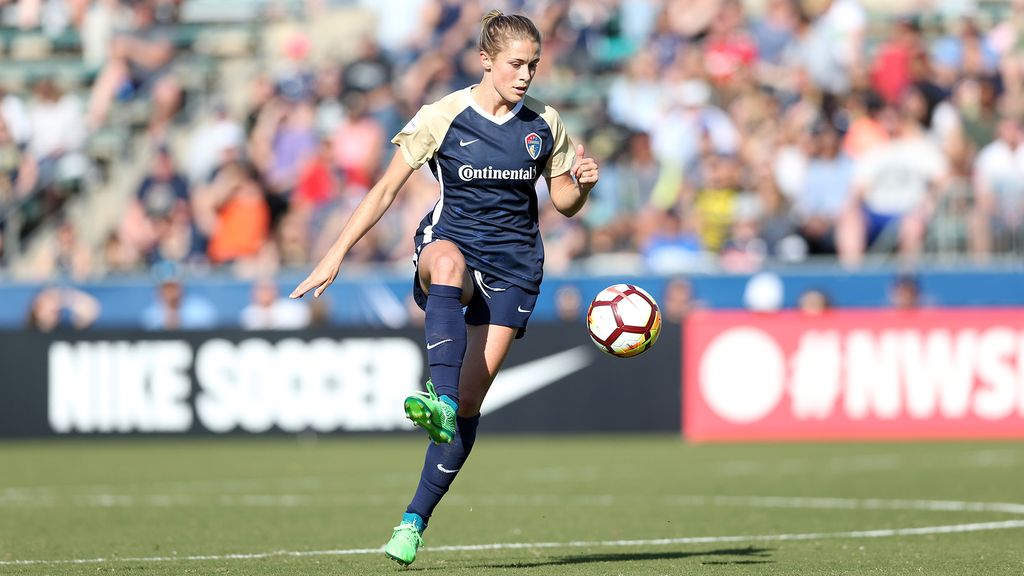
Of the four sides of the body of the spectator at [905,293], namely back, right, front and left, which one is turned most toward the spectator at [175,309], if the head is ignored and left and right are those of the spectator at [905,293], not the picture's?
right

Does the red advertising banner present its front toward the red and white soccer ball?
yes

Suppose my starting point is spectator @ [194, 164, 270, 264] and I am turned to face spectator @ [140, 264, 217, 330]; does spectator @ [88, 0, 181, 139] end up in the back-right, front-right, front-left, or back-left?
back-right

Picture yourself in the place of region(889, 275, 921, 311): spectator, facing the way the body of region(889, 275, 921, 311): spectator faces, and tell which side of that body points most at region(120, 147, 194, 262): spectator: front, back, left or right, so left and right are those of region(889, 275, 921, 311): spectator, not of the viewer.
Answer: right

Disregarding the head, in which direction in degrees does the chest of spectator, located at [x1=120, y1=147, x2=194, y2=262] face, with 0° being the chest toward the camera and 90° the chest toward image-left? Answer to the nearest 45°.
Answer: approximately 0°

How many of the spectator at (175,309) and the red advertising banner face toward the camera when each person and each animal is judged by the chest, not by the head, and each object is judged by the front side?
2

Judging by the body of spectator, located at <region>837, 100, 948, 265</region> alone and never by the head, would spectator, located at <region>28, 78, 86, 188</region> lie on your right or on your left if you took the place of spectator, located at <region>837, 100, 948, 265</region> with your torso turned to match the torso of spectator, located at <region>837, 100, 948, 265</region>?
on your right

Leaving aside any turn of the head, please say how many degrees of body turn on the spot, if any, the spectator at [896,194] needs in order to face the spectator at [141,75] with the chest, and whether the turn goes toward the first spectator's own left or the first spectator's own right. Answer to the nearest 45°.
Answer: approximately 90° to the first spectator's own right

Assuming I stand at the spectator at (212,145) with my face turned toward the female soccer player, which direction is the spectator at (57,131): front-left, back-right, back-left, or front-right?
back-right

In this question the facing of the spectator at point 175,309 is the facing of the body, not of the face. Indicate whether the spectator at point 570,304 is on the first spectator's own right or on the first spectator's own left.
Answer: on the first spectator's own left
